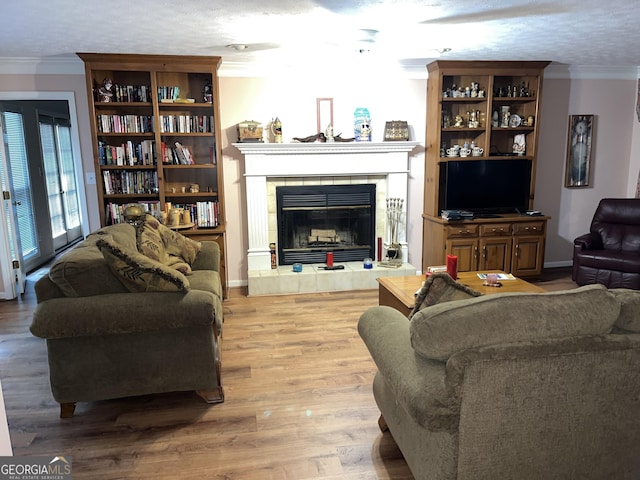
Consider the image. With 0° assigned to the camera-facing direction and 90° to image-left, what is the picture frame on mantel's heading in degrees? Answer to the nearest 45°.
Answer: approximately 0°

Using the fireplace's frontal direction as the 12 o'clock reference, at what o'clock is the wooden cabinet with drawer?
The wooden cabinet with drawer is roughly at 9 o'clock from the fireplace.

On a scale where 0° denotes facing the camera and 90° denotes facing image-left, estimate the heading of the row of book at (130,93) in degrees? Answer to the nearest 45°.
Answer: approximately 0°

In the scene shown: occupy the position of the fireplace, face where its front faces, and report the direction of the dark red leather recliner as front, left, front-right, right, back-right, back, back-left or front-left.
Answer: left

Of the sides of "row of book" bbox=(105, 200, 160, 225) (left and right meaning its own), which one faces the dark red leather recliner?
left

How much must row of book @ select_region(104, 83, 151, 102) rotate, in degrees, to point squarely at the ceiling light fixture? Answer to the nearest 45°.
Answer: approximately 45° to its left
